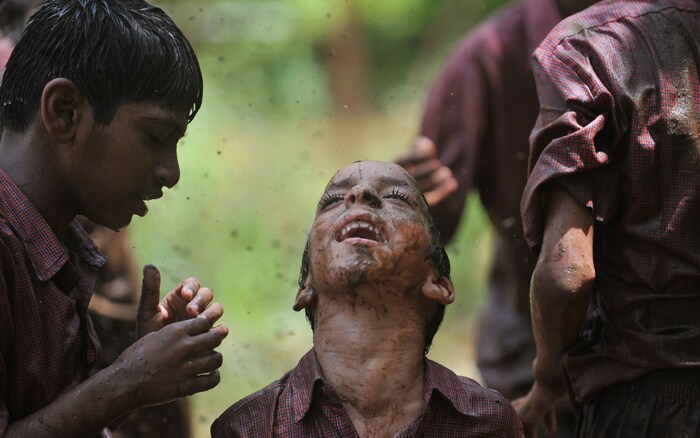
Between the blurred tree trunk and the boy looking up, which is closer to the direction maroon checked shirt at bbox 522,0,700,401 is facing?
the blurred tree trunk

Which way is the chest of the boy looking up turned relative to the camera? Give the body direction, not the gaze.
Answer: toward the camera

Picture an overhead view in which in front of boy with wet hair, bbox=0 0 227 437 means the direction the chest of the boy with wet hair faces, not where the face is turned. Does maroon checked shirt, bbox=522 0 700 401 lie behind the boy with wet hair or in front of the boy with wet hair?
in front

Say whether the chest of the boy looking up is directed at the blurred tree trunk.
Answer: no

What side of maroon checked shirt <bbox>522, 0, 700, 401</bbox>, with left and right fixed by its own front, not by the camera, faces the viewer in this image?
back

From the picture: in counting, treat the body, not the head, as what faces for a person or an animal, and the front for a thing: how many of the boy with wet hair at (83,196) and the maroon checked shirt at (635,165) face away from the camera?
1

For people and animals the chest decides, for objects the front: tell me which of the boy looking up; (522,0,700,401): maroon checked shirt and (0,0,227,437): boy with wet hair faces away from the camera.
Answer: the maroon checked shirt

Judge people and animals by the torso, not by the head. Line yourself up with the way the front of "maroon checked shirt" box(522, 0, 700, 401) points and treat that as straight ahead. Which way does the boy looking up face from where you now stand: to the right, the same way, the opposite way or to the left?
the opposite way

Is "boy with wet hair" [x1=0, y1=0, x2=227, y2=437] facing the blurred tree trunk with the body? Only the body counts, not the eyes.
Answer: no

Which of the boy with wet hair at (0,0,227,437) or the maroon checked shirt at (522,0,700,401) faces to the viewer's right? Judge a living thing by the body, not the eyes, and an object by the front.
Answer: the boy with wet hair

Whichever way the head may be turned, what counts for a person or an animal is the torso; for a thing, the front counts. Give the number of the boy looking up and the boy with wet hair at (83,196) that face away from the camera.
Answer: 0

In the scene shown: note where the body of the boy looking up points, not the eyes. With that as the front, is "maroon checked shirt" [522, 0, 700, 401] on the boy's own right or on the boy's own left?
on the boy's own left

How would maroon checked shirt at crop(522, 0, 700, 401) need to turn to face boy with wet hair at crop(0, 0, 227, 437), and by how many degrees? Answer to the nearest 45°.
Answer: approximately 90° to its left

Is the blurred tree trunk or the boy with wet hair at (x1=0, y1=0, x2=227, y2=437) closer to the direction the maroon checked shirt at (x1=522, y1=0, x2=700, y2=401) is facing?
the blurred tree trunk

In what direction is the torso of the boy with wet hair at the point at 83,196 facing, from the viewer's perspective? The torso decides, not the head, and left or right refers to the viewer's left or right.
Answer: facing to the right of the viewer

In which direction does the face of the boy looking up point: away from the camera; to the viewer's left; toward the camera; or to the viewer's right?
toward the camera

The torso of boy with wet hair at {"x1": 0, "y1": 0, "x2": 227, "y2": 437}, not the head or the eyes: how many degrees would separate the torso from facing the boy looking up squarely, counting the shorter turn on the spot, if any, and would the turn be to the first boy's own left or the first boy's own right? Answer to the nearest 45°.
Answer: approximately 45° to the first boy's own right

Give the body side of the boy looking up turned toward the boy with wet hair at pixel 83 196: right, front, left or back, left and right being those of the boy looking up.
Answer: right

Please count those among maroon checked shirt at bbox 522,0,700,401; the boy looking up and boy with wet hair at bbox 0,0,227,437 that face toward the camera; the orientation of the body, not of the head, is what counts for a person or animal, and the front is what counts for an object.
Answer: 1
